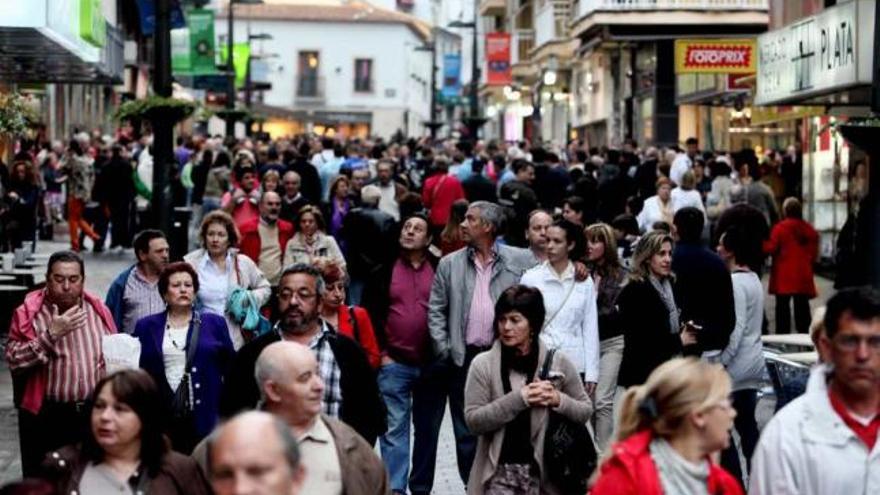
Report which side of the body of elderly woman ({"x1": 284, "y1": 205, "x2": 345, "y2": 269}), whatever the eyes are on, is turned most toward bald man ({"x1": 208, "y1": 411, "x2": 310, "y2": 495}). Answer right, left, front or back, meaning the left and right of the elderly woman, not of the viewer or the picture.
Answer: front

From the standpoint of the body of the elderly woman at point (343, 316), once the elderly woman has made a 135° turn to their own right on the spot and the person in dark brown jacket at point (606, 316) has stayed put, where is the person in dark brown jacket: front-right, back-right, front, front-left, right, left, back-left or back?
right

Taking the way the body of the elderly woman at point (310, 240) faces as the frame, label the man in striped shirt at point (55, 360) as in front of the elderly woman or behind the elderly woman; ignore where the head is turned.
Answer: in front

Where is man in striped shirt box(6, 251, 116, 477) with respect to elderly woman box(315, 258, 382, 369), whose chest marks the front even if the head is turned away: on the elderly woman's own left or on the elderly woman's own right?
on the elderly woman's own right

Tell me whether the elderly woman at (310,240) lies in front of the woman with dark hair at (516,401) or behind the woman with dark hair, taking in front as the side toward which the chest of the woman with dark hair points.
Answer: behind

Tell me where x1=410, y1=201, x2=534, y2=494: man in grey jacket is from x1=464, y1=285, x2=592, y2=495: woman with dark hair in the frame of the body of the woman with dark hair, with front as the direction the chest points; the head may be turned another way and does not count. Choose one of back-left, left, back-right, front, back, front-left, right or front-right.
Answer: back

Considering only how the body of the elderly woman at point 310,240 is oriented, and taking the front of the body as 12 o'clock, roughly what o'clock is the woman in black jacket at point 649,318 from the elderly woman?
The woman in black jacket is roughly at 11 o'clock from the elderly woman.

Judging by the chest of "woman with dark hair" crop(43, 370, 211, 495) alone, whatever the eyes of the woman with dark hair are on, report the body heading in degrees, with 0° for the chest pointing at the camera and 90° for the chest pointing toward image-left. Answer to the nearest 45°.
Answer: approximately 45°

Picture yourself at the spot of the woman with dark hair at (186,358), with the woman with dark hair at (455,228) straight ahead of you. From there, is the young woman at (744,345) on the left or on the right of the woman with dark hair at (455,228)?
right

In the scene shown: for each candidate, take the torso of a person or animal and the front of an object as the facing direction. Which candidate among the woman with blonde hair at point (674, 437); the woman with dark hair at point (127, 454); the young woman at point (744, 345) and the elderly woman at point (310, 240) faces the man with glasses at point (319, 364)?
the elderly woman
